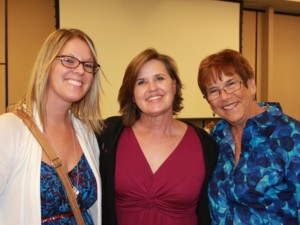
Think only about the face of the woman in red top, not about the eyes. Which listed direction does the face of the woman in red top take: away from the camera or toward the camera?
toward the camera

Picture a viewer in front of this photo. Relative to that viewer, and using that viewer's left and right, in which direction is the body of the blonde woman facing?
facing the viewer and to the right of the viewer

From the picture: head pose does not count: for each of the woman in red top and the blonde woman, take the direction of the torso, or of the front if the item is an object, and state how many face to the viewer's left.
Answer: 0

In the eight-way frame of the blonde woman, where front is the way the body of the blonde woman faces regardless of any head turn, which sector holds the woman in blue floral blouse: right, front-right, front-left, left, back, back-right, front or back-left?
front-left

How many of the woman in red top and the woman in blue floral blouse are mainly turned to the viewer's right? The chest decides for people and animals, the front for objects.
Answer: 0

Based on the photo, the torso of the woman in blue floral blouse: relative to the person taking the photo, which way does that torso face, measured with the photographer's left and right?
facing the viewer and to the left of the viewer

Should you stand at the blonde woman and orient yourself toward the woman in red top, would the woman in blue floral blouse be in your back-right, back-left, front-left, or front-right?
front-right

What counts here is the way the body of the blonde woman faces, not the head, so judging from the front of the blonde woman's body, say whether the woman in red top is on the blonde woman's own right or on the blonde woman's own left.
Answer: on the blonde woman's own left

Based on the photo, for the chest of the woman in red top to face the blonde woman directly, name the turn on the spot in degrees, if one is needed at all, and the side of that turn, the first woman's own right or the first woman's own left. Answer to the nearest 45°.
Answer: approximately 45° to the first woman's own right

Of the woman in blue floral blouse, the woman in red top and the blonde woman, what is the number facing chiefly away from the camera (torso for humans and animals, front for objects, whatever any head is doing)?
0

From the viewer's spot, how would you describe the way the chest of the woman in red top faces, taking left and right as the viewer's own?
facing the viewer

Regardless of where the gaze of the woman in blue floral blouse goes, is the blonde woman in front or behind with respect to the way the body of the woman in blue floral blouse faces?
in front
